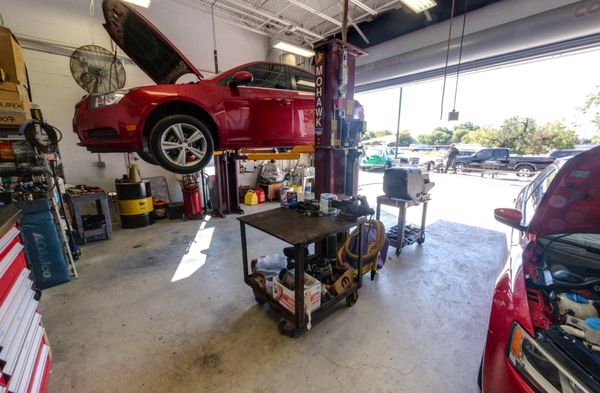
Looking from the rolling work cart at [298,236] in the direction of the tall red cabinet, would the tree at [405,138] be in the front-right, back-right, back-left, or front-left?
back-right

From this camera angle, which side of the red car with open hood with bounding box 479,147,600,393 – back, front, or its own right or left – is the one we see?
front

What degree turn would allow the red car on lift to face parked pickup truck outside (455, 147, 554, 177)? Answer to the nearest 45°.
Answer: approximately 180°

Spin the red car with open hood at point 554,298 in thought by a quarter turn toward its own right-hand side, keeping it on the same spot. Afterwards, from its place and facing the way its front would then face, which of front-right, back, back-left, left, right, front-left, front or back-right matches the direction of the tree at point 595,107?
right

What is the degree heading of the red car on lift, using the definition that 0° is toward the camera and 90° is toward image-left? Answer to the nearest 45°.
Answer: approximately 90°

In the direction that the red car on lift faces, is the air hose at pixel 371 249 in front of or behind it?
behind

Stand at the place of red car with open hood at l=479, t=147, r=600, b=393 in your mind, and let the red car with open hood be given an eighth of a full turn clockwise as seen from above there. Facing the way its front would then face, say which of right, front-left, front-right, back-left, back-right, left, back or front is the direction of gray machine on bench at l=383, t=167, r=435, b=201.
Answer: right

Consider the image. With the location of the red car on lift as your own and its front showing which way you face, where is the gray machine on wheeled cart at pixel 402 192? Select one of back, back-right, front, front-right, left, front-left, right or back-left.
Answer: back

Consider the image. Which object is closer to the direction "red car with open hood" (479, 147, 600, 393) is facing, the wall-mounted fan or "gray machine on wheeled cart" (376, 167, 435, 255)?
the wall-mounted fan

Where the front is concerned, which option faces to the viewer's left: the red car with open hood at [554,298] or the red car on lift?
the red car on lift

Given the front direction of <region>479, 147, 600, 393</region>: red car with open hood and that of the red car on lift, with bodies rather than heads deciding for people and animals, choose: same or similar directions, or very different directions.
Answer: same or similar directions

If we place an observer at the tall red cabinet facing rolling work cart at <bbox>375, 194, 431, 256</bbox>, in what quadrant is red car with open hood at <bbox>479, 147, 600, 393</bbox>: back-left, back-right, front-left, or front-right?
front-right

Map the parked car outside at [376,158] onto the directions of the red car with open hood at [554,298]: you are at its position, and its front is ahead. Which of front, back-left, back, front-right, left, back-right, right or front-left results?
back-right

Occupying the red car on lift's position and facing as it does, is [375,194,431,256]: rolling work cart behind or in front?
behind
